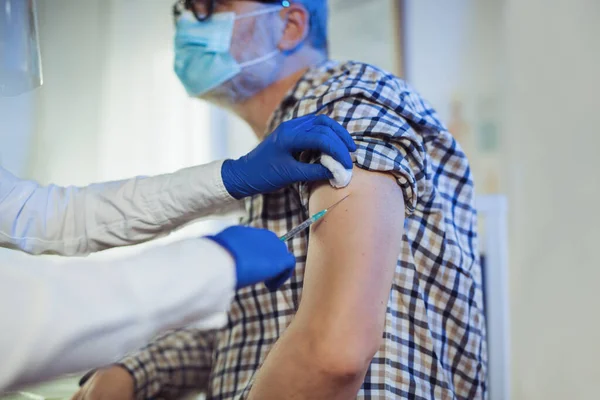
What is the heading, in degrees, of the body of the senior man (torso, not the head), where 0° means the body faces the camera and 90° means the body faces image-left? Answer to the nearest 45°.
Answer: approximately 90°
